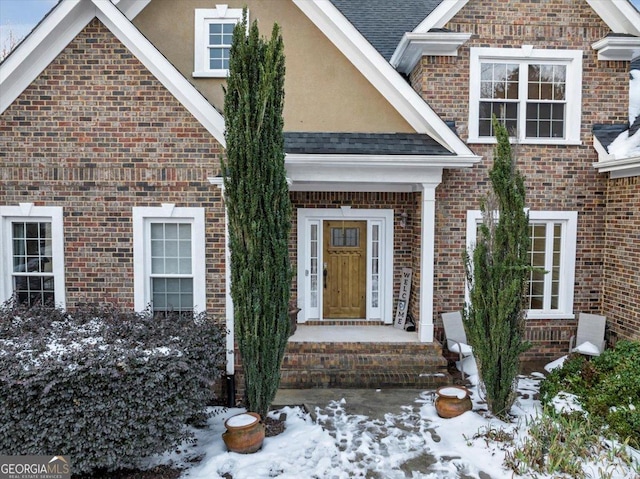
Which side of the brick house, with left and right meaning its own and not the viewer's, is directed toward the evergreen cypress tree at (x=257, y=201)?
front

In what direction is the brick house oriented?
toward the camera

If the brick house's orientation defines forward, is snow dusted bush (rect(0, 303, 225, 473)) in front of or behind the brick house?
in front

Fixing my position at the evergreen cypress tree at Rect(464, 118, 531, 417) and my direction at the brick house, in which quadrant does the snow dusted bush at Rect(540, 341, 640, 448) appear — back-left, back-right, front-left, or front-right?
back-right

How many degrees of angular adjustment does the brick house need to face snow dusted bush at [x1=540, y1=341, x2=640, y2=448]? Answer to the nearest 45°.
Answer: approximately 45° to its left

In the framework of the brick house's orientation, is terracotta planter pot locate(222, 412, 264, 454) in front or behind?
in front
